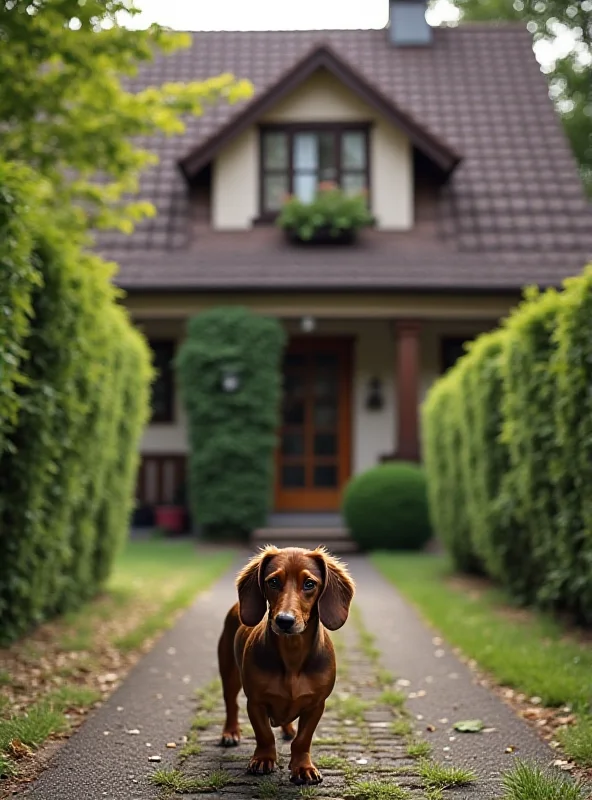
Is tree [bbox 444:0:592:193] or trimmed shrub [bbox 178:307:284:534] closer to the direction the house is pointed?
the trimmed shrub

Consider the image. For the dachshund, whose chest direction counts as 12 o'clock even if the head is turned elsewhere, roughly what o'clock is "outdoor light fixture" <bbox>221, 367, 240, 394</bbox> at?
The outdoor light fixture is roughly at 6 o'clock from the dachshund.

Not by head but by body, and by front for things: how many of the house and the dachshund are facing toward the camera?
2

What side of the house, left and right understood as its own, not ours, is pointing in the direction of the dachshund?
front

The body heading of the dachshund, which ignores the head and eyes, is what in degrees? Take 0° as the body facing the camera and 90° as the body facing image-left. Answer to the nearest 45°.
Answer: approximately 0°

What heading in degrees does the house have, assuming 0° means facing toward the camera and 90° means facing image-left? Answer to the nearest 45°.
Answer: approximately 0°

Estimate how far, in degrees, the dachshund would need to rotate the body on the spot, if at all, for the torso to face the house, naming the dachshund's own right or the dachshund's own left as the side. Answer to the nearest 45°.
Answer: approximately 180°

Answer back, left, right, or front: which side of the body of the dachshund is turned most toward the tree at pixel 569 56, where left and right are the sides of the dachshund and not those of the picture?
back
